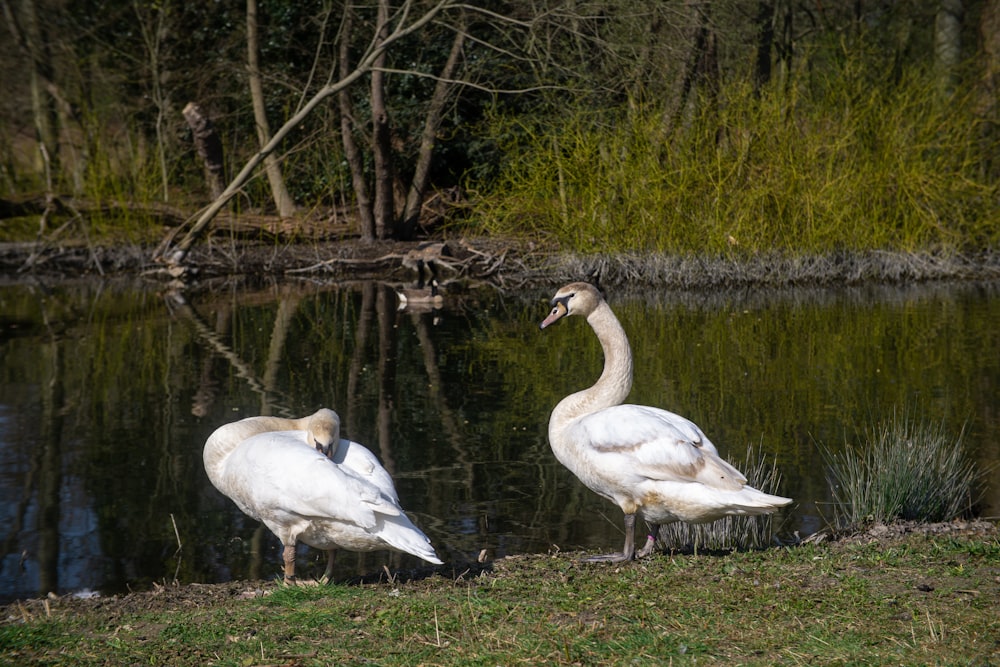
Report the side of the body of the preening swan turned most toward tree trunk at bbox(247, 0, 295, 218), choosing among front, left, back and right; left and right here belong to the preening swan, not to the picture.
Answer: right

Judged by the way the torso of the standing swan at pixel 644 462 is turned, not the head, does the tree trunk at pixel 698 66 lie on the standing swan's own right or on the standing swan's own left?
on the standing swan's own right

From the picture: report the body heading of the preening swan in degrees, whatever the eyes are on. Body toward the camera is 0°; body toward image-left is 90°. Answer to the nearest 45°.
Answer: approximately 90°

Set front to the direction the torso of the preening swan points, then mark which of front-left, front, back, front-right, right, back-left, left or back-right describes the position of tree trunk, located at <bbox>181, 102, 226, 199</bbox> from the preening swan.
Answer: right

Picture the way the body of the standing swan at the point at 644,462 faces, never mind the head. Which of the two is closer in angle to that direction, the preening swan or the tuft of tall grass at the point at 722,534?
the preening swan

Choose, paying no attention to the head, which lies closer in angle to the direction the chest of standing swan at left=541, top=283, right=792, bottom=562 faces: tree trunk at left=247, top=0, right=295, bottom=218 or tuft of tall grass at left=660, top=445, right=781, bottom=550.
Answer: the tree trunk

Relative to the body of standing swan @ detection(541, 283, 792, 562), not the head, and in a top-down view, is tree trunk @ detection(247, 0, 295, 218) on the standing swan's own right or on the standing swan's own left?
on the standing swan's own right

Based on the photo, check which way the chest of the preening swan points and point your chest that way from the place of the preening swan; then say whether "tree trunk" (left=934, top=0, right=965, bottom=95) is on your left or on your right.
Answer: on your right

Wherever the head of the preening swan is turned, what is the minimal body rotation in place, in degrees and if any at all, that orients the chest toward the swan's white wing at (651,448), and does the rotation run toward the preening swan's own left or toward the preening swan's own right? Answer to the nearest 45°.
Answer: approximately 180°

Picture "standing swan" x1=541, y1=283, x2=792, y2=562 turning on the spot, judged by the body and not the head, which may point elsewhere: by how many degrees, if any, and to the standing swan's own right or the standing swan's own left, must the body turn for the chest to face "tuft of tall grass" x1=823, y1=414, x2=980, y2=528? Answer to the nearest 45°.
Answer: approximately 135° to the standing swan's own right

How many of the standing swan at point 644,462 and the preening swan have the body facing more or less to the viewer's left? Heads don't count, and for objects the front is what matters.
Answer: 2

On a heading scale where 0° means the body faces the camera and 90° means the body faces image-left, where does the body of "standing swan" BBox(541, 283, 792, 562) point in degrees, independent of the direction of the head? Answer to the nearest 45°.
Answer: approximately 90°
